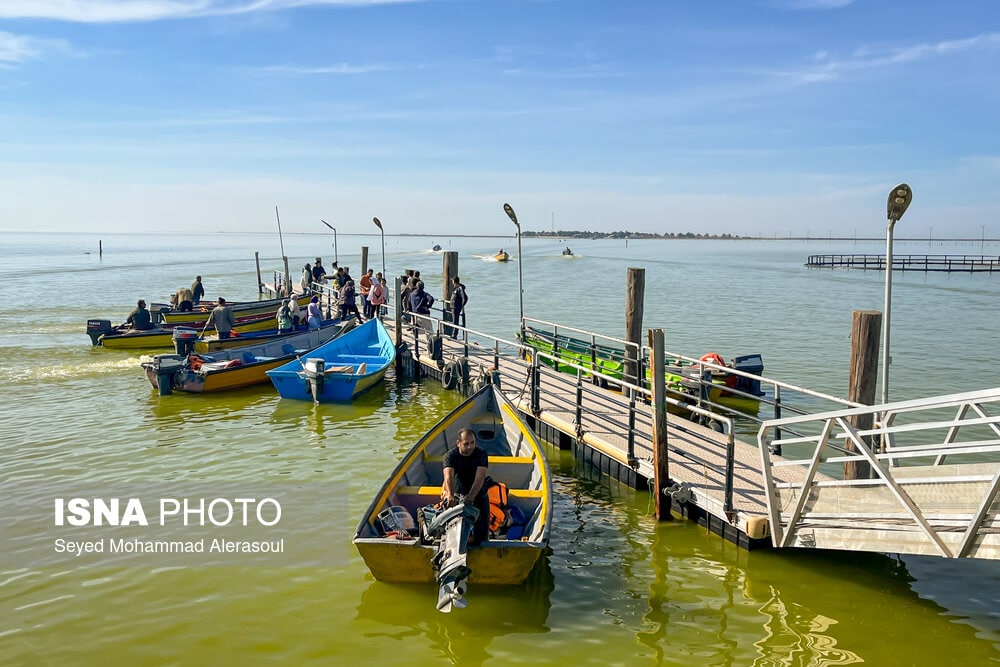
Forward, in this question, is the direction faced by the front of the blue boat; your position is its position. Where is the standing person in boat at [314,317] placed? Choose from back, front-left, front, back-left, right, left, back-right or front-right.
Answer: front-left

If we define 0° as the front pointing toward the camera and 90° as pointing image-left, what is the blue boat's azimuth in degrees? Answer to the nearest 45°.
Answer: approximately 225°

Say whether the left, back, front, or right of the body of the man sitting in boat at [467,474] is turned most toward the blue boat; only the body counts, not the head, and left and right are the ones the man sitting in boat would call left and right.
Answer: back

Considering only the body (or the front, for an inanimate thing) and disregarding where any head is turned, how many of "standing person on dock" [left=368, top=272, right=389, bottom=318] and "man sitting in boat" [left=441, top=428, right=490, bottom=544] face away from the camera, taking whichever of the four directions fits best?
0

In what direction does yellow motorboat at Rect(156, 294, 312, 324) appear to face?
to the viewer's right

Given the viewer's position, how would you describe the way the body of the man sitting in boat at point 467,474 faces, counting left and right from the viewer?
facing the viewer

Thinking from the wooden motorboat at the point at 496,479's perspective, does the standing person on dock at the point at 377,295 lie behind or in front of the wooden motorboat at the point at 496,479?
in front

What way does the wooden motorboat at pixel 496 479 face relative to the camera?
away from the camera

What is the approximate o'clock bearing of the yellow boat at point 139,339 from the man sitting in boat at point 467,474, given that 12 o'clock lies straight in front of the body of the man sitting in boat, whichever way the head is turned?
The yellow boat is roughly at 5 o'clock from the man sitting in boat.

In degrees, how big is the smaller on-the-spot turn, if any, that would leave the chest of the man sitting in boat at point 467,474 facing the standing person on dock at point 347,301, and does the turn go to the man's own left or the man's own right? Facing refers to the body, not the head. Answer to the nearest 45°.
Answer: approximately 180°
